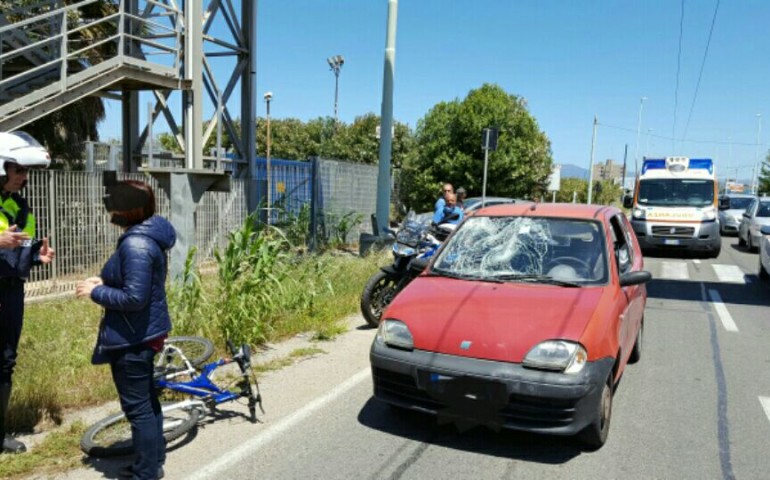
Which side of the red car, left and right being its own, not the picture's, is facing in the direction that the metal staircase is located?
right

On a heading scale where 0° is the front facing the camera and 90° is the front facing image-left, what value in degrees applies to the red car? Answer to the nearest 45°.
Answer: approximately 45°

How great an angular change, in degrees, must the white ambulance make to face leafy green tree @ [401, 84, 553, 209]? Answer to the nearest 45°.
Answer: approximately 135° to its right

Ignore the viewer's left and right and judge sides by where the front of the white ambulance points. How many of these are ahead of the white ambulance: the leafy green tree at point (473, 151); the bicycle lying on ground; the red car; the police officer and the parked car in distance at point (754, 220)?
3

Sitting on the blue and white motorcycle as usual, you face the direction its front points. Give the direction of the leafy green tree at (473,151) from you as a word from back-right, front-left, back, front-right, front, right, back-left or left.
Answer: back-right

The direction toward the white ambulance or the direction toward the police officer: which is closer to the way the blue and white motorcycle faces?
the police officer

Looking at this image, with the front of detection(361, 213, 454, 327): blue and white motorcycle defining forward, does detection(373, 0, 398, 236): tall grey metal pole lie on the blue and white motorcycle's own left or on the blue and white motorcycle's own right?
on the blue and white motorcycle's own right

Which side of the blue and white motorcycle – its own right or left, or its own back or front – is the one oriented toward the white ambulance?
back

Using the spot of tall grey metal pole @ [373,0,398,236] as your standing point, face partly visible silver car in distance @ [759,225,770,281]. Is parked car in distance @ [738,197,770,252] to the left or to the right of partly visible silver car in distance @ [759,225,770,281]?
left

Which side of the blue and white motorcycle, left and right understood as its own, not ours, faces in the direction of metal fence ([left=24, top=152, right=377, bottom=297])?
right

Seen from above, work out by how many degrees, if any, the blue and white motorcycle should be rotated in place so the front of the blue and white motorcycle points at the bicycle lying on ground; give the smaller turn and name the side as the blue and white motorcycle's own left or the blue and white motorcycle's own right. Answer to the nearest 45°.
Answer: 0° — it already faces it
